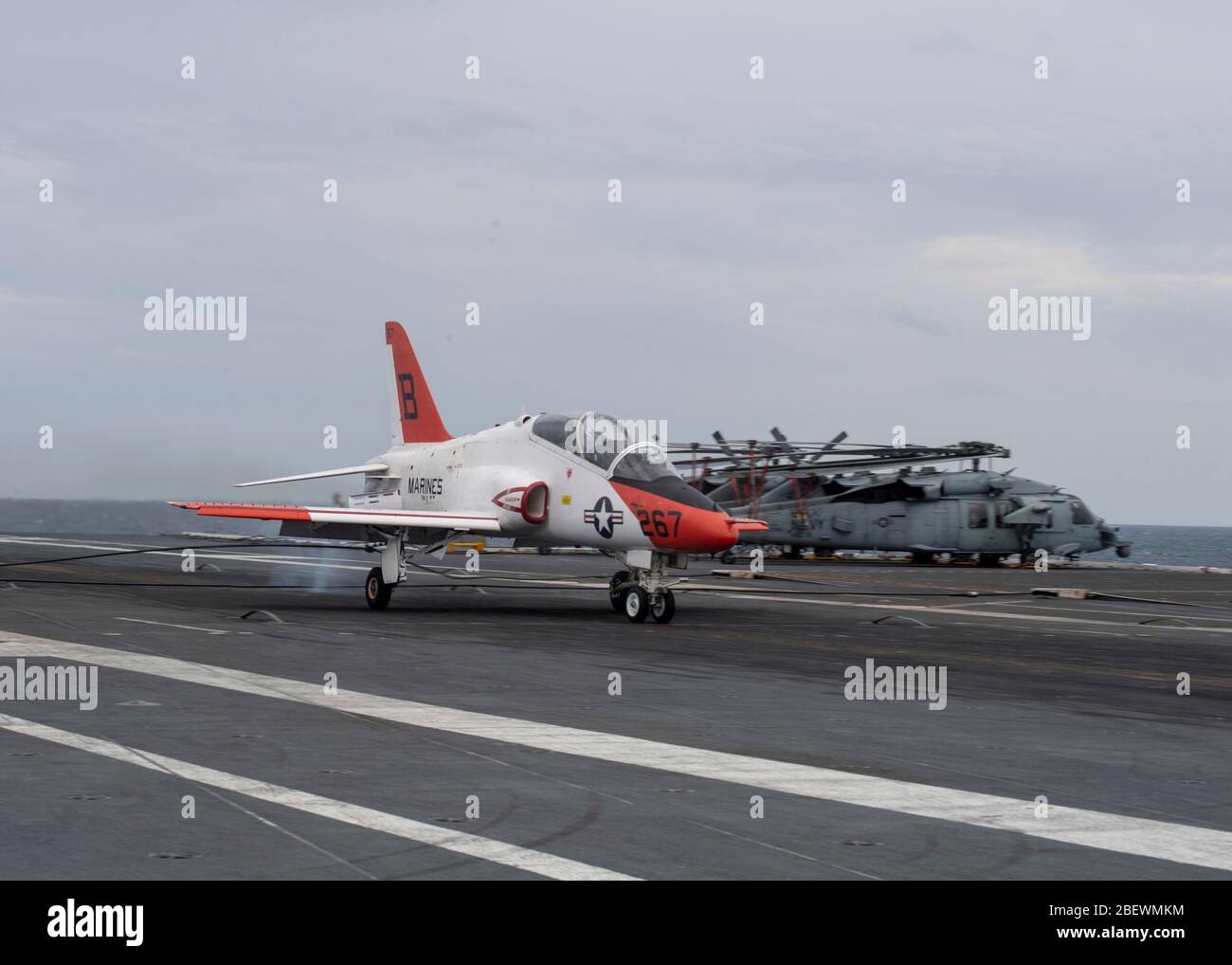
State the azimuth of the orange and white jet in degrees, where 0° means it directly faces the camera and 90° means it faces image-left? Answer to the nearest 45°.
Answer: approximately 315°
